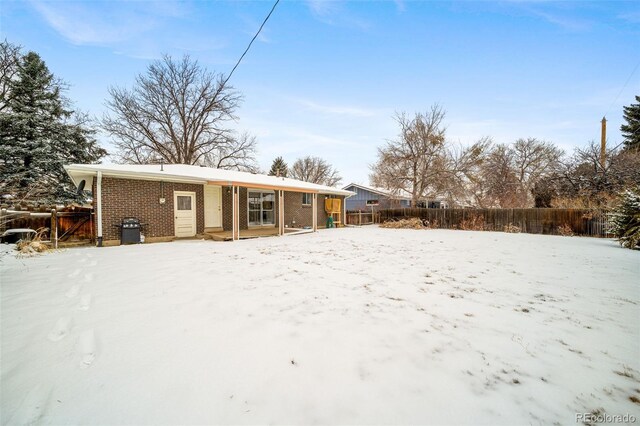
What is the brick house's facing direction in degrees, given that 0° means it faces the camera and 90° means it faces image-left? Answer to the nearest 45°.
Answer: approximately 135°

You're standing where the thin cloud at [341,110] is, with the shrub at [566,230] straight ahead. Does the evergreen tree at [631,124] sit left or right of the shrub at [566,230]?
left

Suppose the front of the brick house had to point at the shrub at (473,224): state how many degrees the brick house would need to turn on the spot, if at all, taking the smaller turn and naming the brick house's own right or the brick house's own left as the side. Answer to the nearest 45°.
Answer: approximately 135° to the brick house's own right

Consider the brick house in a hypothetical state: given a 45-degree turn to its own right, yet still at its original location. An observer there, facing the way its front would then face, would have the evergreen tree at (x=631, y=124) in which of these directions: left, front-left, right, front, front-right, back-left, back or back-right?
right

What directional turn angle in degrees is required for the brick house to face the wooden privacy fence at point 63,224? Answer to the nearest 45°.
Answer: approximately 90° to its right
